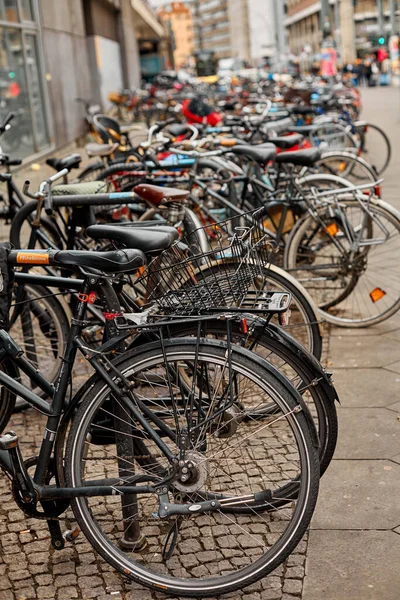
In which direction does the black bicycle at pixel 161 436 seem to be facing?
to the viewer's left
